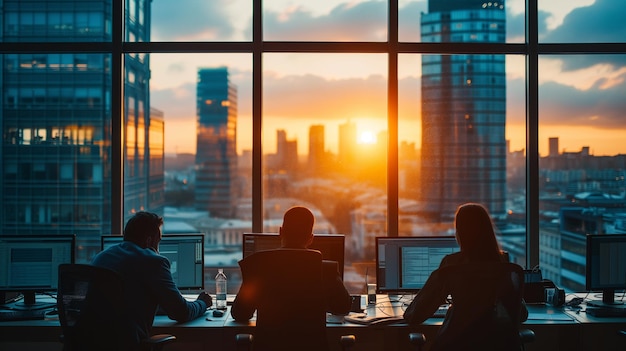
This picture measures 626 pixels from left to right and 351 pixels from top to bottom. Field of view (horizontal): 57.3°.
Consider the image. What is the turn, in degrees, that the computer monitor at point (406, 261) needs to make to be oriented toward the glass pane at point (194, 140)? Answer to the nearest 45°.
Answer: approximately 90° to its right

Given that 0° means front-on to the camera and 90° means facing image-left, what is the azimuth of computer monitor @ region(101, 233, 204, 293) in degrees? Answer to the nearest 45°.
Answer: approximately 0°

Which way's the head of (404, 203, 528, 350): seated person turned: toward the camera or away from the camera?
away from the camera

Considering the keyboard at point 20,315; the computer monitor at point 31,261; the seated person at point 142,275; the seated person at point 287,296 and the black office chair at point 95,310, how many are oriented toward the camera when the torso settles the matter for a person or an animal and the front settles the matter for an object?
2

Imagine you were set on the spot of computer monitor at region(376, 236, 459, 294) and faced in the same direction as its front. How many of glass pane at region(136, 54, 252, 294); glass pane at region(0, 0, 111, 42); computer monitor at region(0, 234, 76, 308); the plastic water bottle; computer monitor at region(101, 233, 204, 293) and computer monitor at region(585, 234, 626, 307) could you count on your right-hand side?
5

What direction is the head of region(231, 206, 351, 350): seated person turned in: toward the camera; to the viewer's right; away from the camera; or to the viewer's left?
away from the camera

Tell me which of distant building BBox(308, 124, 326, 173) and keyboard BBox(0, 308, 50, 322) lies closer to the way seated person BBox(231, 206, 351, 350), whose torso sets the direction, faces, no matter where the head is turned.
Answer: the distant building

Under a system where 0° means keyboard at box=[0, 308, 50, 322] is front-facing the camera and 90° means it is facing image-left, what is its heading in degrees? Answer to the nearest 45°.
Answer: approximately 0°

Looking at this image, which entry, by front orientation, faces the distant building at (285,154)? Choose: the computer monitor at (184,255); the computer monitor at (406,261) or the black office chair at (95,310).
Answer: the black office chair
